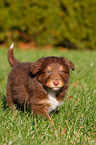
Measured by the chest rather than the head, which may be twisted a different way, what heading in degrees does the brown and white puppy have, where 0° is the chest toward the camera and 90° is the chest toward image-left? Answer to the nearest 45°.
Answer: approximately 315°
